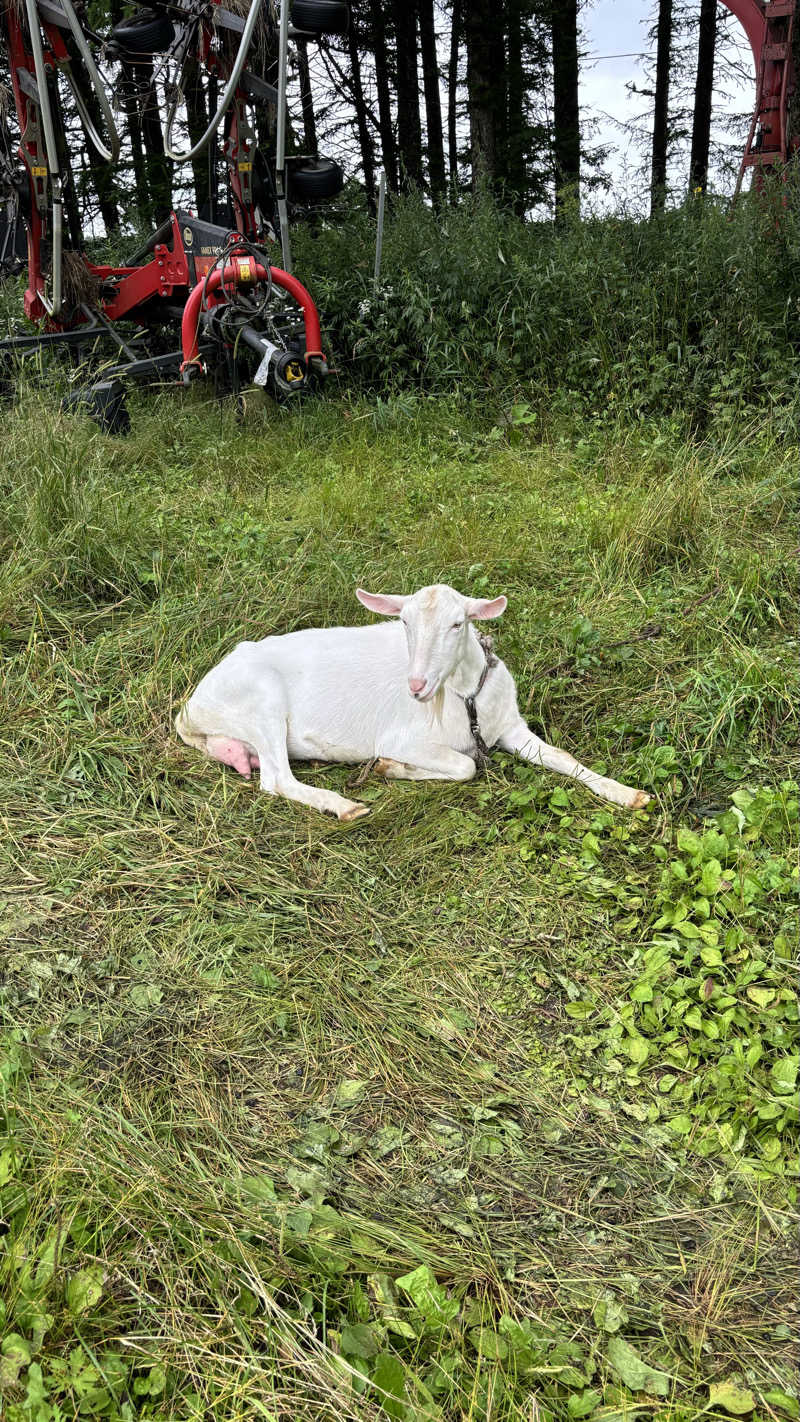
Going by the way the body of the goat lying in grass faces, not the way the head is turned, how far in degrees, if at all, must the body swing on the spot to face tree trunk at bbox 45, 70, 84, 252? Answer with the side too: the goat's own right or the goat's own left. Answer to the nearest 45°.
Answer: approximately 90° to the goat's own left

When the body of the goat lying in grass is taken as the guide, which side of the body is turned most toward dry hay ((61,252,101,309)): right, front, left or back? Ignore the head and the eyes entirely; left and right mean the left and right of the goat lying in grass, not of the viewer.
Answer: left

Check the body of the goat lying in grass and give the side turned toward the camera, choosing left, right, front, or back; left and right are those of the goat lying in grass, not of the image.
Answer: right
